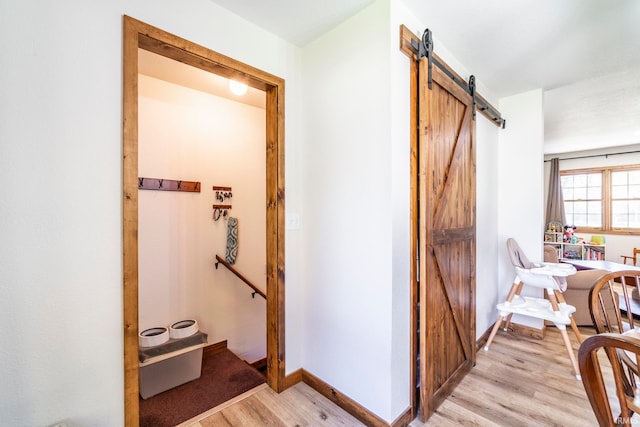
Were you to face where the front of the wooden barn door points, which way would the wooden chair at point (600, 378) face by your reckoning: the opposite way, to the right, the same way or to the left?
to the left

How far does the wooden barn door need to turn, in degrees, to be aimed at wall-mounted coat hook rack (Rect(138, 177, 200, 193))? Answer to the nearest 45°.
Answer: approximately 135° to its right

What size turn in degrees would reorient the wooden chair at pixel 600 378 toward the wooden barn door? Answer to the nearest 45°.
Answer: approximately 90° to its left

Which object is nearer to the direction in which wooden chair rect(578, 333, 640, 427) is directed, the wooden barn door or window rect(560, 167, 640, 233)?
the window

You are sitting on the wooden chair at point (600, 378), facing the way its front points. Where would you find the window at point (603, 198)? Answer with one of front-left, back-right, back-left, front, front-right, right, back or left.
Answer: front-left

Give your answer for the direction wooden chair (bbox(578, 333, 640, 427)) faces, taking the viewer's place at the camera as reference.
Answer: facing away from the viewer and to the right of the viewer

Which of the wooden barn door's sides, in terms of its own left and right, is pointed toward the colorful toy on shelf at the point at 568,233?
left

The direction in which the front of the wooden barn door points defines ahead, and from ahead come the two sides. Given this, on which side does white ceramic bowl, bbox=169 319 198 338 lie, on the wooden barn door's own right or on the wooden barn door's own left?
on the wooden barn door's own right

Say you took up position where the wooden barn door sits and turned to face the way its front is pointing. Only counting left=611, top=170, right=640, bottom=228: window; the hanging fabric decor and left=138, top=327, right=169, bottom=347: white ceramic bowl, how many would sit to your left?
1

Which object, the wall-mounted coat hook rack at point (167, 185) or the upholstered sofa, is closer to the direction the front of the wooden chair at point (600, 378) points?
the upholstered sofa
